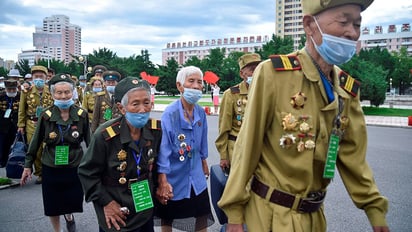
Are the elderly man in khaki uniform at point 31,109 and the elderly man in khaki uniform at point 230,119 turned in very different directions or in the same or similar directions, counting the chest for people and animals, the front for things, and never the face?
same or similar directions

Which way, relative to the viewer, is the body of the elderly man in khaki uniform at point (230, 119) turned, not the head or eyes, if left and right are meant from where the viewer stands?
facing the viewer and to the right of the viewer

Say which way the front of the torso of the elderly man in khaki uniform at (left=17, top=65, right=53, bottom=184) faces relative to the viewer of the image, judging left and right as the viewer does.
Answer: facing the viewer

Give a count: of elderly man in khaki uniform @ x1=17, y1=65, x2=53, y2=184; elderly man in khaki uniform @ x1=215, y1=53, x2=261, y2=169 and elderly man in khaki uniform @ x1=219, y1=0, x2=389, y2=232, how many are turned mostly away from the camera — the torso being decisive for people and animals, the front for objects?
0

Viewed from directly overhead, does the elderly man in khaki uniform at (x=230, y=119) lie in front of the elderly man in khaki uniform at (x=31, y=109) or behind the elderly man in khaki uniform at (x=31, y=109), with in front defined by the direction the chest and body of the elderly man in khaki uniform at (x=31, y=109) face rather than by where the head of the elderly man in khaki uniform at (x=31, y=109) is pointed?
in front

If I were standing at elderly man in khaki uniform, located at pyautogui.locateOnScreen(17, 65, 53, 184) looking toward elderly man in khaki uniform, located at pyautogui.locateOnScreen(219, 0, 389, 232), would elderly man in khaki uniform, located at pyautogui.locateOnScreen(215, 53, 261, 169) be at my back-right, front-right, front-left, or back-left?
front-left

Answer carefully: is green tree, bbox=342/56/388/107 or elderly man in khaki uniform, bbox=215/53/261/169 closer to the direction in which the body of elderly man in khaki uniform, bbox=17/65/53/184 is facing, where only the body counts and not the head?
the elderly man in khaki uniform

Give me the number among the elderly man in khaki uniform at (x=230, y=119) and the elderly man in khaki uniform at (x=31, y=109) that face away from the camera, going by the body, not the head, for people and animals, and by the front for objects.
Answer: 0

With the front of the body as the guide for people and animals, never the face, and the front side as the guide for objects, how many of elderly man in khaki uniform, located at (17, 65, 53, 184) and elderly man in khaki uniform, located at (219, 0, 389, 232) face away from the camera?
0

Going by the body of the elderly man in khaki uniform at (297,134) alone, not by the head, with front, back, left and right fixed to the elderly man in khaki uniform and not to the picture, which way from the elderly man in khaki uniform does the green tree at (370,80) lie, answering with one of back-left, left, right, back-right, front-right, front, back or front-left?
back-left

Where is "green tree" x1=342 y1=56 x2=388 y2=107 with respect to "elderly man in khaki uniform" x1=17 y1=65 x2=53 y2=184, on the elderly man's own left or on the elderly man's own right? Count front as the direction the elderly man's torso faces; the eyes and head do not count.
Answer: on the elderly man's own left

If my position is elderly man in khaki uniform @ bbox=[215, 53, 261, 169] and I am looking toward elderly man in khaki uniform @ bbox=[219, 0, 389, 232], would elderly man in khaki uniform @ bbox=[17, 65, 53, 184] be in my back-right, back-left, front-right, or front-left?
back-right

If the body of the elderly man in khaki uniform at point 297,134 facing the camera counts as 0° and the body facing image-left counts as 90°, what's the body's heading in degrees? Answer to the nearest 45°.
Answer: approximately 315°

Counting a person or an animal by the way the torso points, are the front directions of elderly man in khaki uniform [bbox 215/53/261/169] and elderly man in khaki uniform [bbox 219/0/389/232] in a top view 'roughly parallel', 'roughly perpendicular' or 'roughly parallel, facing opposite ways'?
roughly parallel

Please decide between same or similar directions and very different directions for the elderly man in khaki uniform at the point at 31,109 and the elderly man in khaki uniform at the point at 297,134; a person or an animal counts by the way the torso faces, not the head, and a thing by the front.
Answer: same or similar directions
